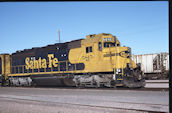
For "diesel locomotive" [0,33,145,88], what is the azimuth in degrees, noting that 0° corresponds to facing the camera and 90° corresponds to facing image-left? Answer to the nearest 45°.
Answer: approximately 315°

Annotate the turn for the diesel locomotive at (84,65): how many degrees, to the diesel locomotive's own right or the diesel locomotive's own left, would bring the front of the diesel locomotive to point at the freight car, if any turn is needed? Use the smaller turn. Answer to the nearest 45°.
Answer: approximately 90° to the diesel locomotive's own left
